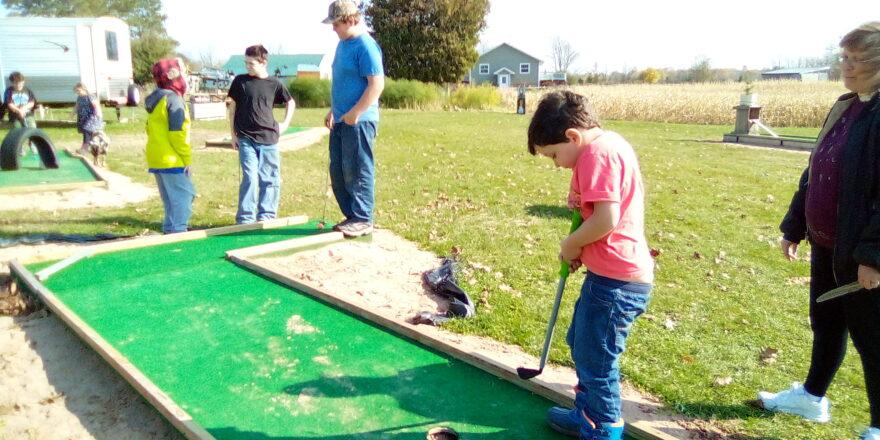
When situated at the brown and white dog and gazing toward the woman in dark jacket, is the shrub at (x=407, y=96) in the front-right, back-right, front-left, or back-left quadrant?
back-left

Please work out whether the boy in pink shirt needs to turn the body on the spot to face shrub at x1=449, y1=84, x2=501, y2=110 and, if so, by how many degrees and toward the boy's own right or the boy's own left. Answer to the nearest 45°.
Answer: approximately 90° to the boy's own right

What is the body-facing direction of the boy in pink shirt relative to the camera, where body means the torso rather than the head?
to the viewer's left

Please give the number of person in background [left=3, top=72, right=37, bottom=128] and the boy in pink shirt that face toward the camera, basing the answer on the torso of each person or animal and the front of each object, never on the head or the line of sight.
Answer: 1

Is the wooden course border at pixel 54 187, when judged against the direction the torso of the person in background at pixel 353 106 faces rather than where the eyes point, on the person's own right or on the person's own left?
on the person's own right

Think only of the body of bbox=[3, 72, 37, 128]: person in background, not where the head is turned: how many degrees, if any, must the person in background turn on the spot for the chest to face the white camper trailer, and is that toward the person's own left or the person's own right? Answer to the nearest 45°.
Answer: approximately 180°

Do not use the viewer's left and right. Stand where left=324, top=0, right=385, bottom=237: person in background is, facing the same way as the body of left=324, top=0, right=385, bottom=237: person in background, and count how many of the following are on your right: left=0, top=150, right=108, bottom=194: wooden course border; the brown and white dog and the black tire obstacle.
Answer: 3

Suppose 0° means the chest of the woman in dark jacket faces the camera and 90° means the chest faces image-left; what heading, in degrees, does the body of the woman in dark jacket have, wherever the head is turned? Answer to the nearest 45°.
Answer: approximately 45°

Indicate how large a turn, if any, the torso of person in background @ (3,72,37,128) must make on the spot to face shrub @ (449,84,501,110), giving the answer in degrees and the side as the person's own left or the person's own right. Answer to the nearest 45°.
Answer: approximately 135° to the person's own left

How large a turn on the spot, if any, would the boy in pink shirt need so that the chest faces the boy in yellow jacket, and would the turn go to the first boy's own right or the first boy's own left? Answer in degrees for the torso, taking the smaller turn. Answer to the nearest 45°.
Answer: approximately 45° to the first boy's own right
